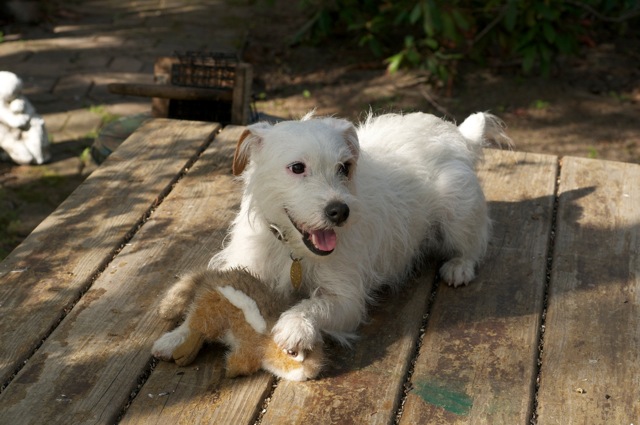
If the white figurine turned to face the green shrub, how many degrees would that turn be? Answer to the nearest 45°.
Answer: approximately 45° to its left

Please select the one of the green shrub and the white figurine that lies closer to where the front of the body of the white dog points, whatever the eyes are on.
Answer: the white figurine

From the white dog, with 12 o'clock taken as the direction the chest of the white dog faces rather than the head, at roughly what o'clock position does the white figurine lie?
The white figurine is roughly at 3 o'clock from the white dog.

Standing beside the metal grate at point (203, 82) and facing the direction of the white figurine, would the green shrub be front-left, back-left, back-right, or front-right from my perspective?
back-right

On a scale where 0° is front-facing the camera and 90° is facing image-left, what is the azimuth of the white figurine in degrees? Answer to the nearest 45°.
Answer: approximately 315°

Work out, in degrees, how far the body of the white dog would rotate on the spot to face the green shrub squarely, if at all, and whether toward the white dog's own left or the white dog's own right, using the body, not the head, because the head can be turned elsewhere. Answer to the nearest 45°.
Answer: approximately 135° to the white dog's own right

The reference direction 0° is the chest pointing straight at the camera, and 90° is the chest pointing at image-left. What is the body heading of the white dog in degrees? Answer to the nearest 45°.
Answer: approximately 45°
